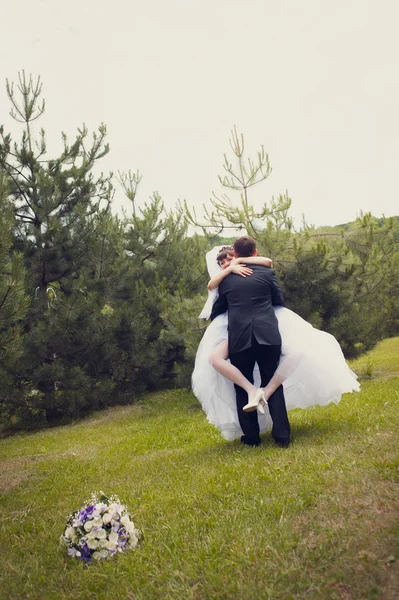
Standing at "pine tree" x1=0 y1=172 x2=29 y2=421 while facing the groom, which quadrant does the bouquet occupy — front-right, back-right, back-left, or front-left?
front-right

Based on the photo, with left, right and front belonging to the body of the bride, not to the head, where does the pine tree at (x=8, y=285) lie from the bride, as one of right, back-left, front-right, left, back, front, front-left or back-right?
right

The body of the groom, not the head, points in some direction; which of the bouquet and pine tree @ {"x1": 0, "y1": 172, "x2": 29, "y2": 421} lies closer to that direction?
the pine tree

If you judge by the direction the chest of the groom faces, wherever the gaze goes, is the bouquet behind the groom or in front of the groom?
behind

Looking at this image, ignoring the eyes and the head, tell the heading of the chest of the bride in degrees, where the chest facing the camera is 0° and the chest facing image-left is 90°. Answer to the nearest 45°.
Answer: approximately 0°

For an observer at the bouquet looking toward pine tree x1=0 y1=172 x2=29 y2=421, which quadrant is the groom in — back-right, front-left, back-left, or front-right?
front-right

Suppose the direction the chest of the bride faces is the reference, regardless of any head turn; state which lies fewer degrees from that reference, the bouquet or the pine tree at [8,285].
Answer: the bouquet

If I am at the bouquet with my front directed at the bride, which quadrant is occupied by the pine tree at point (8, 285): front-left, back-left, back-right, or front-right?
front-left

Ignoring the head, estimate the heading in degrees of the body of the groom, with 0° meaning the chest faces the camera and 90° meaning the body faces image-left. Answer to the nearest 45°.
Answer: approximately 180°

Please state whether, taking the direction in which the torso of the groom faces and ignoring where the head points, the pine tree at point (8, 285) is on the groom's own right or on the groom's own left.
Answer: on the groom's own left

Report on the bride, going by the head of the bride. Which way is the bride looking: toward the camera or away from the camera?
toward the camera
